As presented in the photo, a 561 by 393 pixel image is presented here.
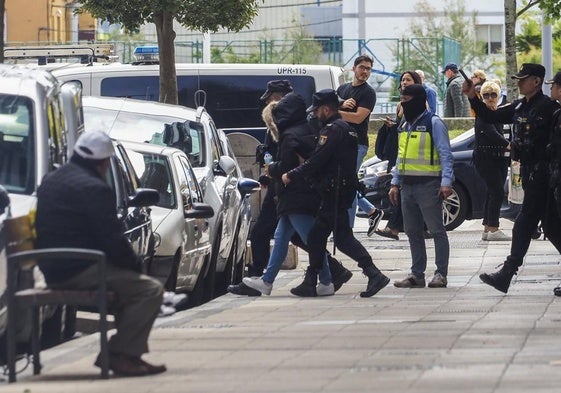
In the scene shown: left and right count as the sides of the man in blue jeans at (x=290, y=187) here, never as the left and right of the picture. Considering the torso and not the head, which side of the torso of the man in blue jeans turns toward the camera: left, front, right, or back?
left

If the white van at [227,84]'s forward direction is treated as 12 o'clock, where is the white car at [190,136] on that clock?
The white car is roughly at 9 o'clock from the white van.

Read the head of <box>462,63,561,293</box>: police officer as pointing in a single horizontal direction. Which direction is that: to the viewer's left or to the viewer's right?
to the viewer's left

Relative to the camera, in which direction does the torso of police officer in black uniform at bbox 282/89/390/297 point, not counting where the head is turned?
to the viewer's left

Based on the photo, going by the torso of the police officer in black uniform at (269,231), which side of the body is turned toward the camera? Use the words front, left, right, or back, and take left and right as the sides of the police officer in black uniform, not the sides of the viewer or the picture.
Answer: left

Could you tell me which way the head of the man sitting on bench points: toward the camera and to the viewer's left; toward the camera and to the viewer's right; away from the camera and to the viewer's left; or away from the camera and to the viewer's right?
away from the camera and to the viewer's right

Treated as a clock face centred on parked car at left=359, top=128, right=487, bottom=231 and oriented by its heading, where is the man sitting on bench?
The man sitting on bench is roughly at 11 o'clock from the parked car.

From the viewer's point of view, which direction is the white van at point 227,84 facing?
to the viewer's left

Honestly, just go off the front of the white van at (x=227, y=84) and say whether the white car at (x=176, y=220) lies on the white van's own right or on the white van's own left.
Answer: on the white van's own left
